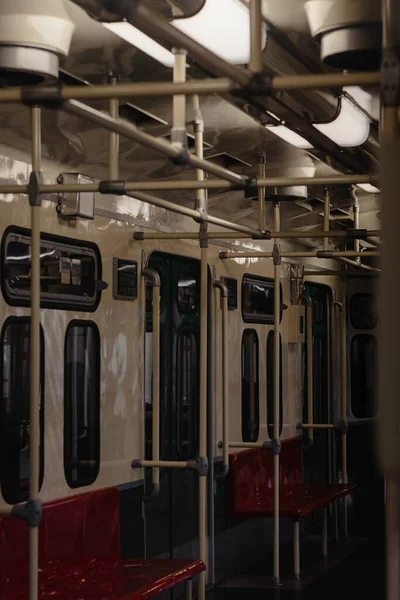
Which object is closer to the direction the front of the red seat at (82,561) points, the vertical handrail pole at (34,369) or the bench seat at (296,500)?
the vertical handrail pole

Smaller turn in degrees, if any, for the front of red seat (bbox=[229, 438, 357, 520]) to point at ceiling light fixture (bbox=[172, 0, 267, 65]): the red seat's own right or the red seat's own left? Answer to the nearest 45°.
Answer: approximately 45° to the red seat's own right

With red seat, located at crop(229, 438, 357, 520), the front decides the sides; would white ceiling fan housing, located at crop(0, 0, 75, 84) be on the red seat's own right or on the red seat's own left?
on the red seat's own right

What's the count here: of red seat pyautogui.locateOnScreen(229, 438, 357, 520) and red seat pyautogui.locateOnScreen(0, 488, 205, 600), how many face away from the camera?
0

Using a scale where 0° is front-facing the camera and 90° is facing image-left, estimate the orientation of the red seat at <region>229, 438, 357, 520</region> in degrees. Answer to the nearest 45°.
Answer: approximately 315°

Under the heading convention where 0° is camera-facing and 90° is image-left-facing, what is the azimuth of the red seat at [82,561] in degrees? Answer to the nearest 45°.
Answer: approximately 315°

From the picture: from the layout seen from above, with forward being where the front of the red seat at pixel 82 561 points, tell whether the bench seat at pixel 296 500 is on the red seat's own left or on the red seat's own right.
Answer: on the red seat's own left

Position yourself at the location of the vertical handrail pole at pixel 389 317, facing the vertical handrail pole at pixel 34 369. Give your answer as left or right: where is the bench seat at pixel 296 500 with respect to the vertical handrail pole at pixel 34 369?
right

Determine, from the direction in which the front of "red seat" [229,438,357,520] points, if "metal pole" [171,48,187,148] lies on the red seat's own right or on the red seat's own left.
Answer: on the red seat's own right

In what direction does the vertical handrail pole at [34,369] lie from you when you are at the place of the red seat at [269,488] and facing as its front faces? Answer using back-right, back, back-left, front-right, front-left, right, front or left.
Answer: front-right
